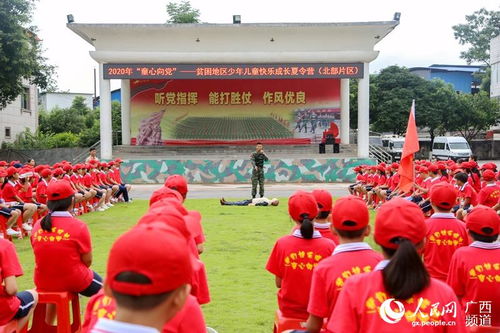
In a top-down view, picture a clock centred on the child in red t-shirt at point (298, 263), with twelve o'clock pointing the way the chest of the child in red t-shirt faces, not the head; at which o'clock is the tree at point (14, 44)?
The tree is roughly at 11 o'clock from the child in red t-shirt.

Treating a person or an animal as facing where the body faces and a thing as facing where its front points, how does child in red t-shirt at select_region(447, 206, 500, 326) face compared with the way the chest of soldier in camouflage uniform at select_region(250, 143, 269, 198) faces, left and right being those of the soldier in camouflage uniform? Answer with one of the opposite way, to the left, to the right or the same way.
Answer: the opposite way

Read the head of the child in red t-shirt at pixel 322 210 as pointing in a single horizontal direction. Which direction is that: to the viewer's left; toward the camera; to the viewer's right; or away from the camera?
away from the camera

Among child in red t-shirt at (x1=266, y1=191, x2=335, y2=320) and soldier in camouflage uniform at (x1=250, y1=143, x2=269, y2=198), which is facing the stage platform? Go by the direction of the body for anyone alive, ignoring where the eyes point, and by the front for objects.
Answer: the child in red t-shirt

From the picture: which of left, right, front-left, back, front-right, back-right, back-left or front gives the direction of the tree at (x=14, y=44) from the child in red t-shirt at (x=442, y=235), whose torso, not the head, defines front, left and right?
front-left

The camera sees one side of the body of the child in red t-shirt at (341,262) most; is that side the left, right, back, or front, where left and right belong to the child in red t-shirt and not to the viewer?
back

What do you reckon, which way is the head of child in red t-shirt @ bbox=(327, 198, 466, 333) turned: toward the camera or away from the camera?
away from the camera

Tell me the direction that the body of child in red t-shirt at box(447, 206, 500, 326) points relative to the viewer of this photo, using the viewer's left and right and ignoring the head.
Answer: facing away from the viewer

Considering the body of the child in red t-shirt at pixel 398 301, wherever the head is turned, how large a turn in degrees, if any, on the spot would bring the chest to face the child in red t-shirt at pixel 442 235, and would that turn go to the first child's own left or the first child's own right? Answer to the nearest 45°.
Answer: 0° — they already face them

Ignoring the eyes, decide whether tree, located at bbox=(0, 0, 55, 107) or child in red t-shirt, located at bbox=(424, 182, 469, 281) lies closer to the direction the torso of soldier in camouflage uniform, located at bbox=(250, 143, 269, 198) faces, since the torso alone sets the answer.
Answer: the child in red t-shirt

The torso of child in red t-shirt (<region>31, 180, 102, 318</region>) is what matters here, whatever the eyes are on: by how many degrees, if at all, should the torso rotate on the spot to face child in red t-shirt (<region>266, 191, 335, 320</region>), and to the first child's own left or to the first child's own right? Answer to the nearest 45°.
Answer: approximately 90° to the first child's own right

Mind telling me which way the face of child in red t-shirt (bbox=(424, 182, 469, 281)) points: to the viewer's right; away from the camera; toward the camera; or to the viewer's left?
away from the camera

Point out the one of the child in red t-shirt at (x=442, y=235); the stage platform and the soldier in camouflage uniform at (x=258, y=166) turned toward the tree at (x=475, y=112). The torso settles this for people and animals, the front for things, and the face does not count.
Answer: the child in red t-shirt
